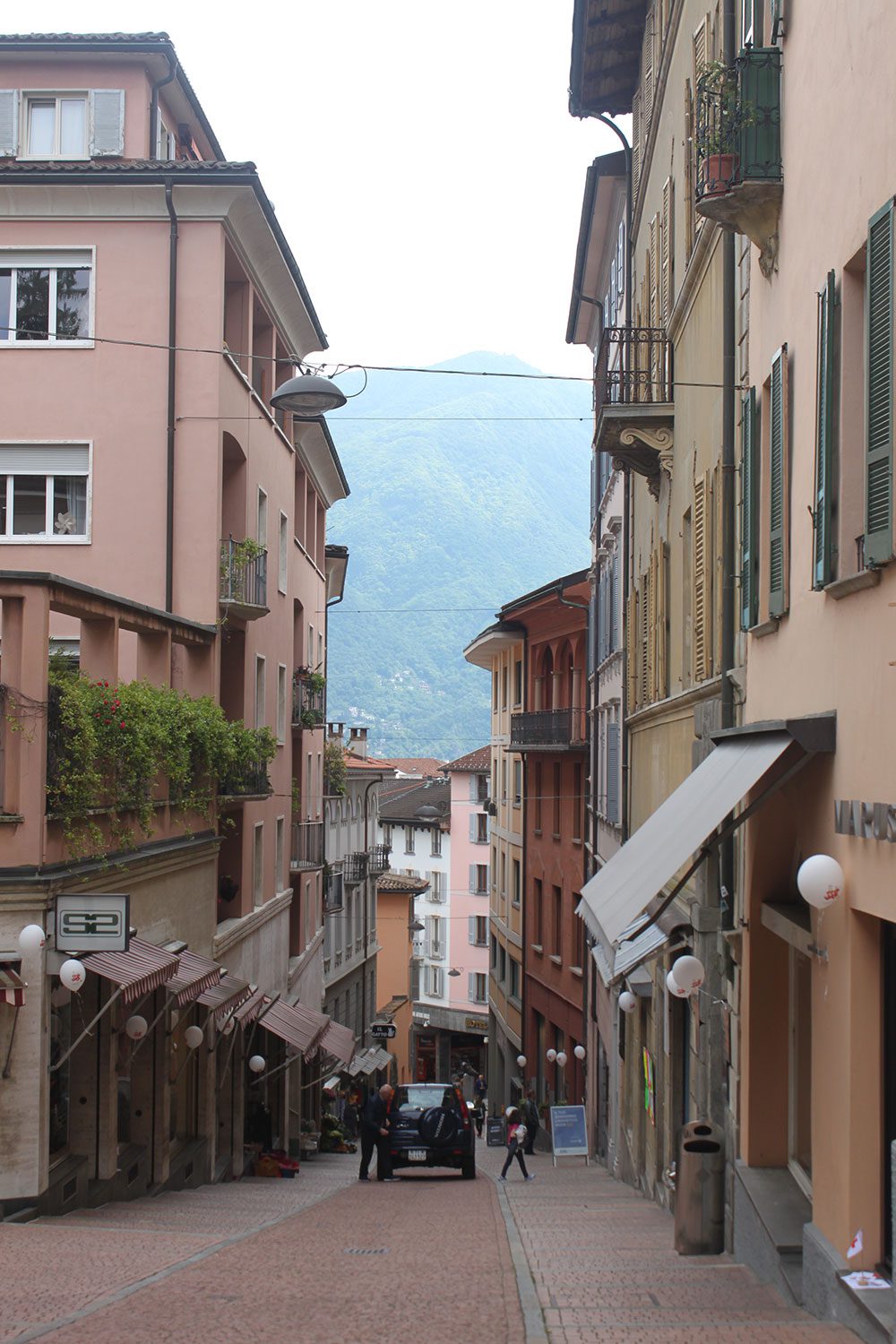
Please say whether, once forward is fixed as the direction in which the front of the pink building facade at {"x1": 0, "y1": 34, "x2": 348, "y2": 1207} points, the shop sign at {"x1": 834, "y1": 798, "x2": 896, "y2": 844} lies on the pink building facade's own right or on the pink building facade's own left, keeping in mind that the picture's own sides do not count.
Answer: on the pink building facade's own right

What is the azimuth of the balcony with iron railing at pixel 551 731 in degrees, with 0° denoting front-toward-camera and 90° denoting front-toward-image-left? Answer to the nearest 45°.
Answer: approximately 45°

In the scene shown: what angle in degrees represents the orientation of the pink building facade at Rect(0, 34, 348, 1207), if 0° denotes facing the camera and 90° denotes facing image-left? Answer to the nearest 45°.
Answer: approximately 270°

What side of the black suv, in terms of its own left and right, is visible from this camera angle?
back

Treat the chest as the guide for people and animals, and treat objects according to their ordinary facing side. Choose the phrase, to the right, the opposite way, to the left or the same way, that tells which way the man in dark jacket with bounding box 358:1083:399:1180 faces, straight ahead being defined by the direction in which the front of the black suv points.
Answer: to the right

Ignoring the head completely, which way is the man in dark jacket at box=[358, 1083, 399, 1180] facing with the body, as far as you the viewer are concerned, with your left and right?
facing to the right of the viewer

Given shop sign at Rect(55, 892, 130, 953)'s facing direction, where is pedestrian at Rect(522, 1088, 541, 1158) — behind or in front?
behind
